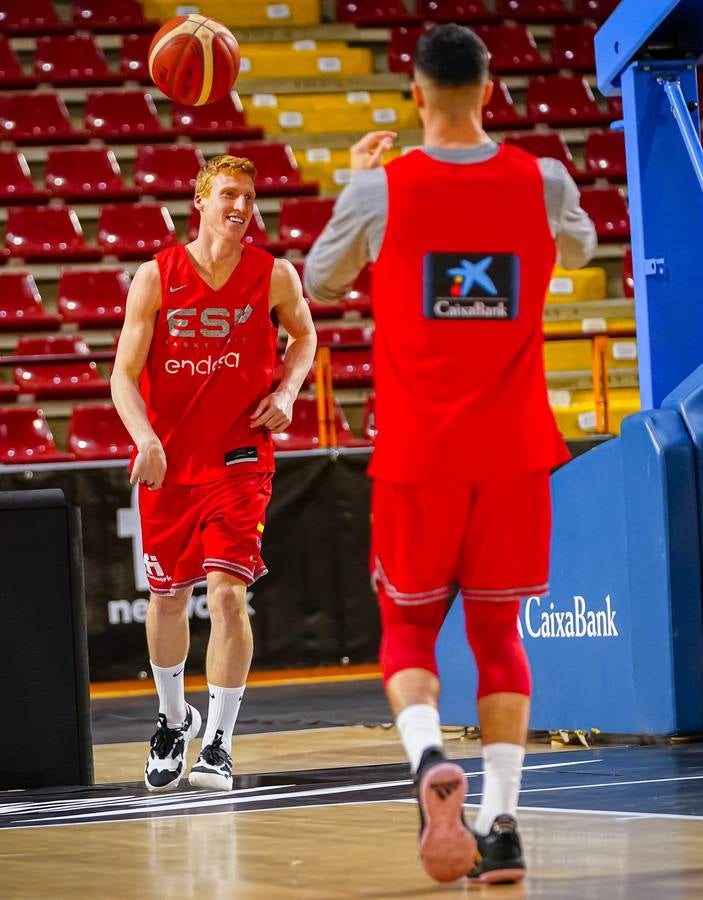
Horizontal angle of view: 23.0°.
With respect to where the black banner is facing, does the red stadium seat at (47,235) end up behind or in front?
behind

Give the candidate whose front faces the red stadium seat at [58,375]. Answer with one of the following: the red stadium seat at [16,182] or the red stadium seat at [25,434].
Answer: the red stadium seat at [16,182]

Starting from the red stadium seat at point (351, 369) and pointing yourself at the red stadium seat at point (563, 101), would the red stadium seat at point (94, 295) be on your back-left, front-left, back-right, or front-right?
back-left

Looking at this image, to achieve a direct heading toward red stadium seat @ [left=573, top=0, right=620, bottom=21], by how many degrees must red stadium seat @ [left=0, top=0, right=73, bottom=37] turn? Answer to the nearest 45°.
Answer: approximately 90° to its left

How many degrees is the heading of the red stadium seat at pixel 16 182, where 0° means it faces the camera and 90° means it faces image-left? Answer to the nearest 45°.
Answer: approximately 0°

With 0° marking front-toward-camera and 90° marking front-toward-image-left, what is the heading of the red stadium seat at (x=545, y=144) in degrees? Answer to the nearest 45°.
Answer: approximately 315°

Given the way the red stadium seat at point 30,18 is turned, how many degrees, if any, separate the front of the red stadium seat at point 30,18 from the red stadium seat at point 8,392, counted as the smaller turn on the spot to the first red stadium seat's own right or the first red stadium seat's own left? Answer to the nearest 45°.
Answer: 0° — it already faces it

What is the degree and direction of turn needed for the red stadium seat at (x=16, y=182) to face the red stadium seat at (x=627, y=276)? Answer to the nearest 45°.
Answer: approximately 90° to its left

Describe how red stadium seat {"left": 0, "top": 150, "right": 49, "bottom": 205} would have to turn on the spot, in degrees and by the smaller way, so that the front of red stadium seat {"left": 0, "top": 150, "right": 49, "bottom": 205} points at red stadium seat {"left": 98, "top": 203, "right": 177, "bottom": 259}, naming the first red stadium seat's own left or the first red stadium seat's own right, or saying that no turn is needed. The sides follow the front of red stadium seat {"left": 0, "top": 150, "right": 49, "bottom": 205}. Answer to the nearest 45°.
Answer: approximately 45° to the first red stadium seat's own left

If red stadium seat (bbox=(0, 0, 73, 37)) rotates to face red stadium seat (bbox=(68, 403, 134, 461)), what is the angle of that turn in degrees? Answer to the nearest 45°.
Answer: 0° — it already faces it
